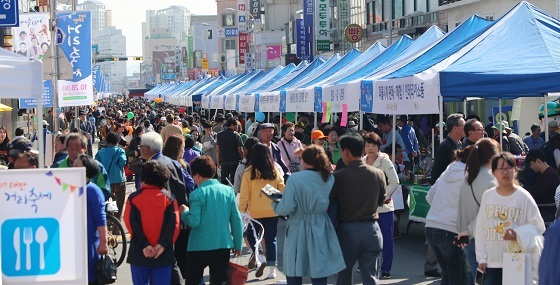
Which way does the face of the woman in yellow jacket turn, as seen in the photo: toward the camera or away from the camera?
away from the camera

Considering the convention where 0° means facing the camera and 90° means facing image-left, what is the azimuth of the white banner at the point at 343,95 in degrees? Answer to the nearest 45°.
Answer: approximately 45°

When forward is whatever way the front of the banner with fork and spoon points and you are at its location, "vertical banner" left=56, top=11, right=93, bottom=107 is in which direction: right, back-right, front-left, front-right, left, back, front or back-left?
back

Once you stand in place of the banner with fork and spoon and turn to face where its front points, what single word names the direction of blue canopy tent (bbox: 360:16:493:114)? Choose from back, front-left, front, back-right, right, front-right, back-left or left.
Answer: back-left

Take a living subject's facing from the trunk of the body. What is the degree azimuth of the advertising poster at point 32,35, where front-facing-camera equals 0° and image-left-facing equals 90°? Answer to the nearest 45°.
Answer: approximately 0°

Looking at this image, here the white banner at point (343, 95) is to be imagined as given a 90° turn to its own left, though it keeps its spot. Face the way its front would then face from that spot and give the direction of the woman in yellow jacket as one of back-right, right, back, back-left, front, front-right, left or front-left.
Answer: front-right

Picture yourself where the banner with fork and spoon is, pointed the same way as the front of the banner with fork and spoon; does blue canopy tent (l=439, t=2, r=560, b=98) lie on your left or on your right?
on your left

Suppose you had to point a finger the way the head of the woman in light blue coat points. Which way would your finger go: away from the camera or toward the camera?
away from the camera
